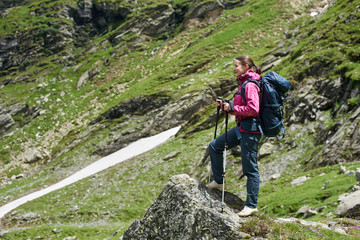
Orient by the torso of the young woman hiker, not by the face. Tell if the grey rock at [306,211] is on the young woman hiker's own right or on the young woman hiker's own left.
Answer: on the young woman hiker's own right

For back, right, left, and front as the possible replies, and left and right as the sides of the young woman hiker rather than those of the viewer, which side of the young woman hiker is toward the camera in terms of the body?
left

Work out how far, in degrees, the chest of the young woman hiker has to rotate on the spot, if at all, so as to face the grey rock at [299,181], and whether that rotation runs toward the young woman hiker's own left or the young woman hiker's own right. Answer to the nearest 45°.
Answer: approximately 90° to the young woman hiker's own right

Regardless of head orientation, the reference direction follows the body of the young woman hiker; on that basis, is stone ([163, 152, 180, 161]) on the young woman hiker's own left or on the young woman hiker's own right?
on the young woman hiker's own right

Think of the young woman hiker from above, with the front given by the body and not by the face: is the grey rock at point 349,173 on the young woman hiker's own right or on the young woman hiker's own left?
on the young woman hiker's own right
